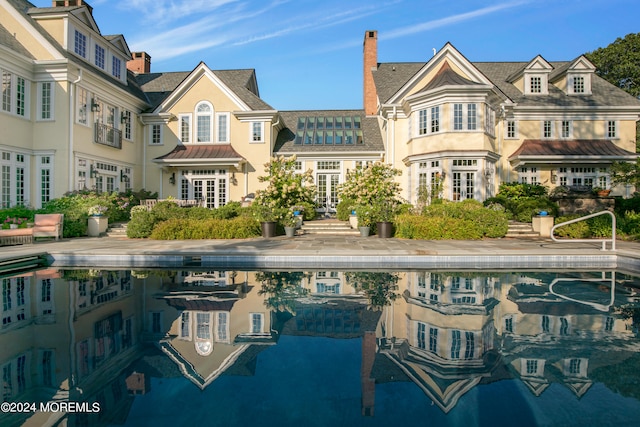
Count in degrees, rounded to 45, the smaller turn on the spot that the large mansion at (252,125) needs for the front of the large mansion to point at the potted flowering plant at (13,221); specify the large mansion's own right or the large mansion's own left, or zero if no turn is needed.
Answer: approximately 45° to the large mansion's own right

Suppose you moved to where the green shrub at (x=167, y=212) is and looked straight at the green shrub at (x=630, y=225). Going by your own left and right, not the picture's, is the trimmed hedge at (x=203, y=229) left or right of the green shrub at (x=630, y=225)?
right

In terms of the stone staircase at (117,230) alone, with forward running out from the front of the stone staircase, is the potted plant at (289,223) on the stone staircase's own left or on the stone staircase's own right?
on the stone staircase's own left

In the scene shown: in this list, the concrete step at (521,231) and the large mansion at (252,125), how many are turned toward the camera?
2

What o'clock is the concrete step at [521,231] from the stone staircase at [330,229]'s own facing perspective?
The concrete step is roughly at 9 o'clock from the stone staircase.

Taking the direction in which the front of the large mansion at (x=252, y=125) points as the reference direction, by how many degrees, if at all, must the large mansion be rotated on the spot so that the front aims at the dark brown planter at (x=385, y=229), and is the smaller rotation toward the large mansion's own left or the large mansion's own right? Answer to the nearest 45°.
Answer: approximately 45° to the large mansion's own left

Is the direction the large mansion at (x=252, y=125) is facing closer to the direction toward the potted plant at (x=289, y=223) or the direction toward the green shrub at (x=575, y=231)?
the potted plant

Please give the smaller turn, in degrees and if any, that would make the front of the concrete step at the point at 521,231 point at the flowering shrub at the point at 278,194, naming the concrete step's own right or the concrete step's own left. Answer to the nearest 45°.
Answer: approximately 45° to the concrete step's own right

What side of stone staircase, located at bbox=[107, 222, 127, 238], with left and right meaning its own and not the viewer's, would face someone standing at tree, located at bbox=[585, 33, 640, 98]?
left
